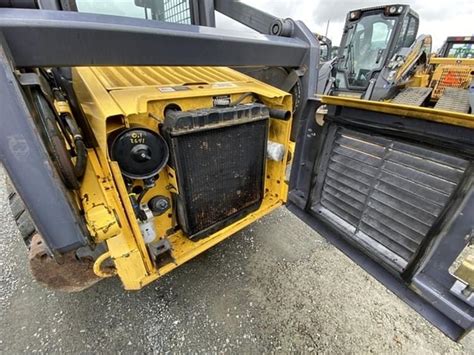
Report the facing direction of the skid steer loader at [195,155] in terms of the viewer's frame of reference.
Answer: facing away from the viewer and to the left of the viewer
